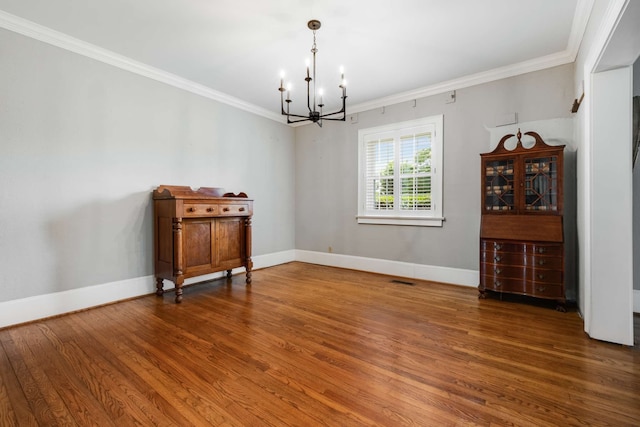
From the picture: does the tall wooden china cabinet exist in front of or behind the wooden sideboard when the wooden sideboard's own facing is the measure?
in front

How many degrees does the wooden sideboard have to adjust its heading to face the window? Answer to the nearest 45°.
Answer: approximately 45° to its left

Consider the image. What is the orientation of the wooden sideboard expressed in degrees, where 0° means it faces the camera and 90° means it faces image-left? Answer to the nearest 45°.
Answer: approximately 315°
